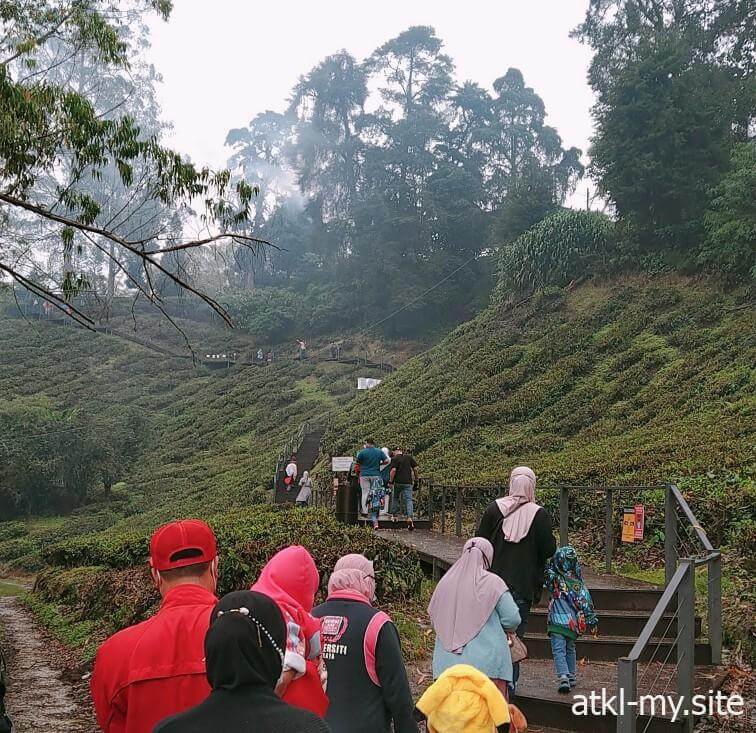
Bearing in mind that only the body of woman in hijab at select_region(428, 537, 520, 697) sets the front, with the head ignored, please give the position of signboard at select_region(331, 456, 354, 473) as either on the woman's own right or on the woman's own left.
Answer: on the woman's own left

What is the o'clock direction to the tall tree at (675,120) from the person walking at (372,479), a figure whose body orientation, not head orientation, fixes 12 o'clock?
The tall tree is roughly at 1 o'clock from the person walking.

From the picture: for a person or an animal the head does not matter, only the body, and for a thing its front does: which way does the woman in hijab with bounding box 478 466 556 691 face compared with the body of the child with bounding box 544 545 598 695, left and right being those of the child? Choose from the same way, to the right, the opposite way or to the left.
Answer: the same way

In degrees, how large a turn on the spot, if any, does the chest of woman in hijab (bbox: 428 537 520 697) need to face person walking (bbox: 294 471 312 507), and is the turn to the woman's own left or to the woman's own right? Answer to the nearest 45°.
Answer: approximately 45° to the woman's own left

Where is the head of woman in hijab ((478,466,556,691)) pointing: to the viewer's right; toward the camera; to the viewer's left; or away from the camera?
away from the camera

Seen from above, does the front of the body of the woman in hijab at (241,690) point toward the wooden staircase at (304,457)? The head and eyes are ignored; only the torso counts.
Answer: yes

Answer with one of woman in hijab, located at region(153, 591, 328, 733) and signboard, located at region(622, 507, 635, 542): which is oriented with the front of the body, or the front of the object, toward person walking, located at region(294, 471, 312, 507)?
the woman in hijab

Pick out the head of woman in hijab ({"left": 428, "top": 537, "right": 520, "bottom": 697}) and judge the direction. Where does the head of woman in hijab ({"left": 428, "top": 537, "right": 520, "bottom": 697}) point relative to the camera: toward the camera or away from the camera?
away from the camera

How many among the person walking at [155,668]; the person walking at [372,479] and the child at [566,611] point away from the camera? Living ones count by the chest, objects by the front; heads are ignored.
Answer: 3

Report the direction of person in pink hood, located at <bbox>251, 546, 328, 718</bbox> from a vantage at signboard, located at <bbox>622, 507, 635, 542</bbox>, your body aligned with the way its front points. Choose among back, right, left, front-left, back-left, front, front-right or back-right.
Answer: front

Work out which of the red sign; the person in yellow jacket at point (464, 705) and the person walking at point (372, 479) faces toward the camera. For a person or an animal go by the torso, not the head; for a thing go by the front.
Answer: the red sign

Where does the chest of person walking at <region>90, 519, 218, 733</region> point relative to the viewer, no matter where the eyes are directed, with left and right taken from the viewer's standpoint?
facing away from the viewer

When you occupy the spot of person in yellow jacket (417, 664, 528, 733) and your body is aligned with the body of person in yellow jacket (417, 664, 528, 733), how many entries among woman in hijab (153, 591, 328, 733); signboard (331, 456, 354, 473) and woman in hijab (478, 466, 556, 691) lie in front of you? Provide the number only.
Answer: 2

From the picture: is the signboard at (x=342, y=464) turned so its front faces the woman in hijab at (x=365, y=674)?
yes

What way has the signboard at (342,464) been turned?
toward the camera

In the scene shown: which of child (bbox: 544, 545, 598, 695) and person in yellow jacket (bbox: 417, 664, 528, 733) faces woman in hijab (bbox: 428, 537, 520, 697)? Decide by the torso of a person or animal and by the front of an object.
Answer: the person in yellow jacket

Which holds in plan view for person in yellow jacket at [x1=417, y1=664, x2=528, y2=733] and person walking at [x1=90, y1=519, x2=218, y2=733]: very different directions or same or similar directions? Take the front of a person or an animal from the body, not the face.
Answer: same or similar directions

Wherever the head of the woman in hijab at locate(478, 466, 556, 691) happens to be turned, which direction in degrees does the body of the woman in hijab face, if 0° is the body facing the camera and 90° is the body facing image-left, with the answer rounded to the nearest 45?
approximately 180°

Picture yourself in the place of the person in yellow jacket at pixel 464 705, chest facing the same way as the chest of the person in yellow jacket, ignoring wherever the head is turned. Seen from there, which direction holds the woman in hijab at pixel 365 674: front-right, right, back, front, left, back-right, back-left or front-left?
front-left

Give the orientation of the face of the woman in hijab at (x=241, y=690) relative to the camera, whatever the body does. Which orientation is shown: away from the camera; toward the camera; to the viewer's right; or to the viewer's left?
away from the camera

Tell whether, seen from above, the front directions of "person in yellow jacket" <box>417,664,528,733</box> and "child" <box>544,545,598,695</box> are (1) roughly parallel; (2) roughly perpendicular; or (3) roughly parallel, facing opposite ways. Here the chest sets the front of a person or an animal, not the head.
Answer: roughly parallel

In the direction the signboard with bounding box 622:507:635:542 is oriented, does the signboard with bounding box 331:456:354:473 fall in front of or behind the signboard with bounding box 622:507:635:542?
behind

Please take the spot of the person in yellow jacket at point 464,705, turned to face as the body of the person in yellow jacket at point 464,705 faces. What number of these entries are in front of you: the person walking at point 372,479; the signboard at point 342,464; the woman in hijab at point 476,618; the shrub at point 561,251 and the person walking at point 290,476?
5
